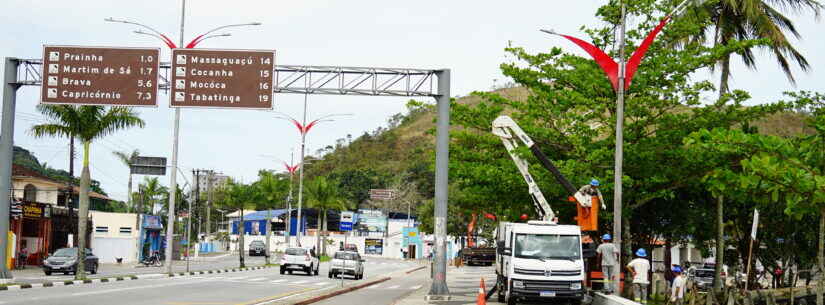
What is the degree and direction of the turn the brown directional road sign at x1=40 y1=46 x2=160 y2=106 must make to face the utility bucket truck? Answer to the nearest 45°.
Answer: approximately 45° to its left

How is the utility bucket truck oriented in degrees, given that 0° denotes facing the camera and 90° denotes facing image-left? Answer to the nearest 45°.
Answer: approximately 0°

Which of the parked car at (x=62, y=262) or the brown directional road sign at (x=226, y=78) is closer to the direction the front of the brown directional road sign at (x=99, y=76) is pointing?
the brown directional road sign

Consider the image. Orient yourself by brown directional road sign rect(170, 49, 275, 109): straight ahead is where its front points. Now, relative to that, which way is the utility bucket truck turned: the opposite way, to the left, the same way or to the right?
the same way

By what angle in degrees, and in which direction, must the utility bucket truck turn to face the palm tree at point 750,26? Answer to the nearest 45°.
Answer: approximately 135° to its left

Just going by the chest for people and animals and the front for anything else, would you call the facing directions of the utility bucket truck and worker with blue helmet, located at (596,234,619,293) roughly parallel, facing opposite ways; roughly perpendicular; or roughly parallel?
roughly parallel, facing opposite ways

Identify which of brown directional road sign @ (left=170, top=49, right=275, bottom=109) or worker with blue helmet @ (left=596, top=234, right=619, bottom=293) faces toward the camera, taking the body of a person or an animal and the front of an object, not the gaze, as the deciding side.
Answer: the brown directional road sign

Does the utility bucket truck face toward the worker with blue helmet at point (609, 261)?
no

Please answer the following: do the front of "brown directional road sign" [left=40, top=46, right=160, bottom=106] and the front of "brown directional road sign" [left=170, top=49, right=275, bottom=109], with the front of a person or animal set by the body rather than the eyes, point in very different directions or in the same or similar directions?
same or similar directions

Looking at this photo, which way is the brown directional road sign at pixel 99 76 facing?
toward the camera

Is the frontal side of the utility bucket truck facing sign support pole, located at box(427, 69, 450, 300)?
no

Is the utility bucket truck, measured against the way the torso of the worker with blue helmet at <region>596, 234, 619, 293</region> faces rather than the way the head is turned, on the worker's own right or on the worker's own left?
on the worker's own left

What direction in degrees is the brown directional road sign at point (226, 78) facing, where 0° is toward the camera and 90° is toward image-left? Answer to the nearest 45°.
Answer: approximately 0°

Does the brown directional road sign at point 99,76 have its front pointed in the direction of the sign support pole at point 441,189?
no

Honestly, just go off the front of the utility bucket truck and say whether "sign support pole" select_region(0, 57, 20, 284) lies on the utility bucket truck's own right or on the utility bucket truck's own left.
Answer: on the utility bucket truck's own right

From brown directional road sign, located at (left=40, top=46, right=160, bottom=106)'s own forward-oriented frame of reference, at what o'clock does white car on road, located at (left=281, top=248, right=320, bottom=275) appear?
The white car on road is roughly at 7 o'clock from the brown directional road sign.

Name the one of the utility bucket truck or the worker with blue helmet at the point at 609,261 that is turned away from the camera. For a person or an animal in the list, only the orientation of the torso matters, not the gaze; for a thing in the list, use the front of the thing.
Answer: the worker with blue helmet

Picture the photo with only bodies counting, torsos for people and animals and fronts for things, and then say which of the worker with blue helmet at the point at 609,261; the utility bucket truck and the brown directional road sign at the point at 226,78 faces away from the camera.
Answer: the worker with blue helmet
